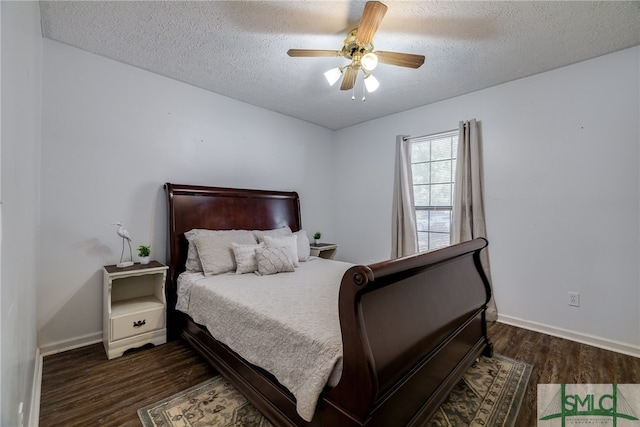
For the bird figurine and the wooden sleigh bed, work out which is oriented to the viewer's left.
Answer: the bird figurine

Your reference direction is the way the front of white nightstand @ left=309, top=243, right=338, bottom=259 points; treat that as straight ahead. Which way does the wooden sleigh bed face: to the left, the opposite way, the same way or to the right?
the same way

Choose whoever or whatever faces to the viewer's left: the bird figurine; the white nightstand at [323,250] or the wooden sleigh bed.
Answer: the bird figurine

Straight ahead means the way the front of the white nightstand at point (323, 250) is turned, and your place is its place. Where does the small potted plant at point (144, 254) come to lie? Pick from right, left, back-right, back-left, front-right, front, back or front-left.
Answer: right

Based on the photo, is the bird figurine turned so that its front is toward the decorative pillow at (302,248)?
no

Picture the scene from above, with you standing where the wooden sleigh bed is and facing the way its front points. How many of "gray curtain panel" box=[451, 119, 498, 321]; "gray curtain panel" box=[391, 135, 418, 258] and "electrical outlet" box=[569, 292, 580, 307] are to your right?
0

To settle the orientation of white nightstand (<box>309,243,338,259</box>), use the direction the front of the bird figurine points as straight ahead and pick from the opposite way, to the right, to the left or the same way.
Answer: to the left

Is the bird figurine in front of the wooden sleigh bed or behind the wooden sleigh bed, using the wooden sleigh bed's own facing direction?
behind

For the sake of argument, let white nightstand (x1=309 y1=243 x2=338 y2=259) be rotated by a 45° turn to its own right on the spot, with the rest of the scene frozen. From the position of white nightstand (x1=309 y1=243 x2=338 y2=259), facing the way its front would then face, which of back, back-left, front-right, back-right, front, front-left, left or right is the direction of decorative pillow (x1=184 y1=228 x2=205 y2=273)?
front-right

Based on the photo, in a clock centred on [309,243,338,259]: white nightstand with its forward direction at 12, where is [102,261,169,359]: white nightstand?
[102,261,169,359]: white nightstand is roughly at 3 o'clock from [309,243,338,259]: white nightstand.

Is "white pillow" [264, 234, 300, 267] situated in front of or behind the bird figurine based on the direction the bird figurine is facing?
behind

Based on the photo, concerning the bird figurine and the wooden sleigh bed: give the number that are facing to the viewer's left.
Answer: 1

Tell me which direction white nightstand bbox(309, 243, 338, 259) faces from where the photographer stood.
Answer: facing the viewer and to the right of the viewer

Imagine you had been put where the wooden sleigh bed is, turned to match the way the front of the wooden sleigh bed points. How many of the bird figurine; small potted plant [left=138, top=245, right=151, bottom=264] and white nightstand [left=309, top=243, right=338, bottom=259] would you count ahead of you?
0

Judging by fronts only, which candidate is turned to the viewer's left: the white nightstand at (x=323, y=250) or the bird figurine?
the bird figurine

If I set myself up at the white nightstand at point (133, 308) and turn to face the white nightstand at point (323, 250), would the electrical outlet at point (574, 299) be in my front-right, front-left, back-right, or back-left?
front-right

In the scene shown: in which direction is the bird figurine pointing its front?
to the viewer's left

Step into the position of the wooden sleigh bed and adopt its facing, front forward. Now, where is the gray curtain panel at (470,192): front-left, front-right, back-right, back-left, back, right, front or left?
left

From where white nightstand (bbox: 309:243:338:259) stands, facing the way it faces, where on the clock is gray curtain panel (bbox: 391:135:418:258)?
The gray curtain panel is roughly at 11 o'clock from the white nightstand.

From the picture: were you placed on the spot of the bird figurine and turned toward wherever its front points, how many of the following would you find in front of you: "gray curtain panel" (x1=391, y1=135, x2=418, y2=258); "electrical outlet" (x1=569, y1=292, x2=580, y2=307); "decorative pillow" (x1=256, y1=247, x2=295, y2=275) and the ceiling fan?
0
